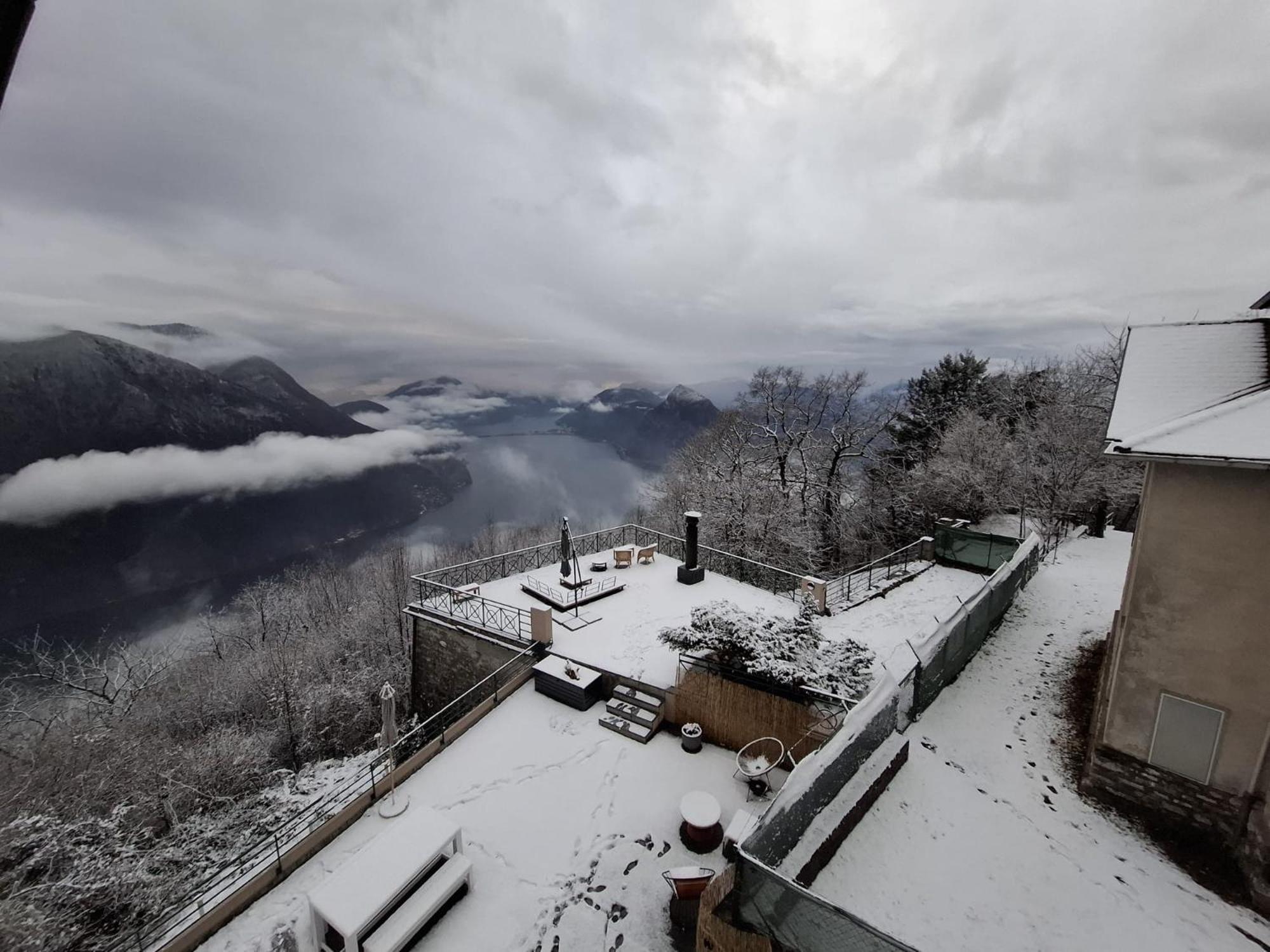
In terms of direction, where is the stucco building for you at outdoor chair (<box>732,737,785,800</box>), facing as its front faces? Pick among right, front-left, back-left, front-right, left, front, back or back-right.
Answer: back-left

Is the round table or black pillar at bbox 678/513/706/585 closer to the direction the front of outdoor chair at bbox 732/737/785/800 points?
the round table

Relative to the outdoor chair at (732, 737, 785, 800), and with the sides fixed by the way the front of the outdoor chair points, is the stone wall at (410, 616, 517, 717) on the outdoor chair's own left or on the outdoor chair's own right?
on the outdoor chair's own right

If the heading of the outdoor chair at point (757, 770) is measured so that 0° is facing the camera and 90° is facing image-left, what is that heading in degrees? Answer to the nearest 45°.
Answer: approximately 45°

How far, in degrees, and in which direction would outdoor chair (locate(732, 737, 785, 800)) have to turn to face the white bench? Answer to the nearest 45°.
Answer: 0° — it already faces it

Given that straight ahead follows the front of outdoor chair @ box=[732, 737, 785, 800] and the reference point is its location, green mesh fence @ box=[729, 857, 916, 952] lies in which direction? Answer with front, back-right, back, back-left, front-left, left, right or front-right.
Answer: front-left

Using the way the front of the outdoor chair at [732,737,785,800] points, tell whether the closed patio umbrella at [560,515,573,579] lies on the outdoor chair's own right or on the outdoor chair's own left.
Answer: on the outdoor chair's own right

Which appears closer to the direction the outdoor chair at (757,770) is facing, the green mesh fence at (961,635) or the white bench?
the white bench

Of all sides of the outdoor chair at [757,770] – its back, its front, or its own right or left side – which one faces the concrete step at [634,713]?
right

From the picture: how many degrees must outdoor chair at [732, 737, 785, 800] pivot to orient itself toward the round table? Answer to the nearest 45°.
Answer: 0° — it already faces it

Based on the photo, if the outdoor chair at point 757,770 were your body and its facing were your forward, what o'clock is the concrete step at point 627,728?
The concrete step is roughly at 2 o'clock from the outdoor chair.

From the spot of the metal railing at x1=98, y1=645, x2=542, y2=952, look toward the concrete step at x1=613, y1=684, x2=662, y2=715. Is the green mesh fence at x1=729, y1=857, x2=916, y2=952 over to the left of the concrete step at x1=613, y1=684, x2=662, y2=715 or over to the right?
right

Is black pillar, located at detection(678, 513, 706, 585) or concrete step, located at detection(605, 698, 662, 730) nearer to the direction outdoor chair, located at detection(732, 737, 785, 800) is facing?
the concrete step

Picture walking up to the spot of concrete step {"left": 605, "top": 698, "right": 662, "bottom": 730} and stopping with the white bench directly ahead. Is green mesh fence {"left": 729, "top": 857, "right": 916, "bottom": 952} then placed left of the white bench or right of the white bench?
left

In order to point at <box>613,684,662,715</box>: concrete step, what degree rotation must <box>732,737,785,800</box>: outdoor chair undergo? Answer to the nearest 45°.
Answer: approximately 90° to its right
